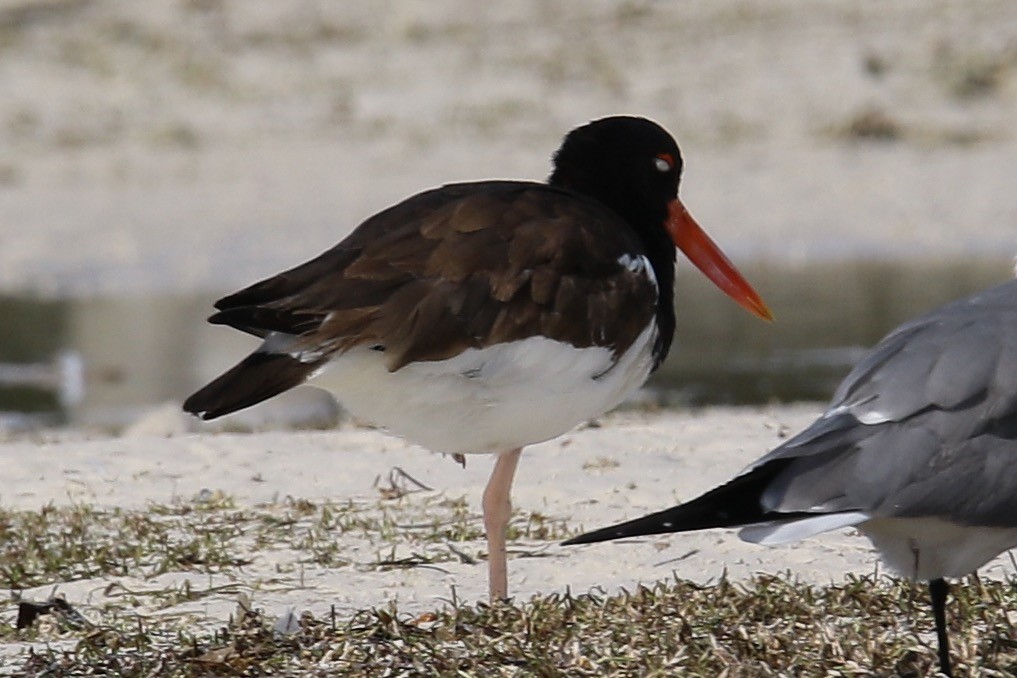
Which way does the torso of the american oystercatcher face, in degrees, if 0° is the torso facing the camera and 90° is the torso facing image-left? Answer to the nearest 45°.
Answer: approximately 270°
